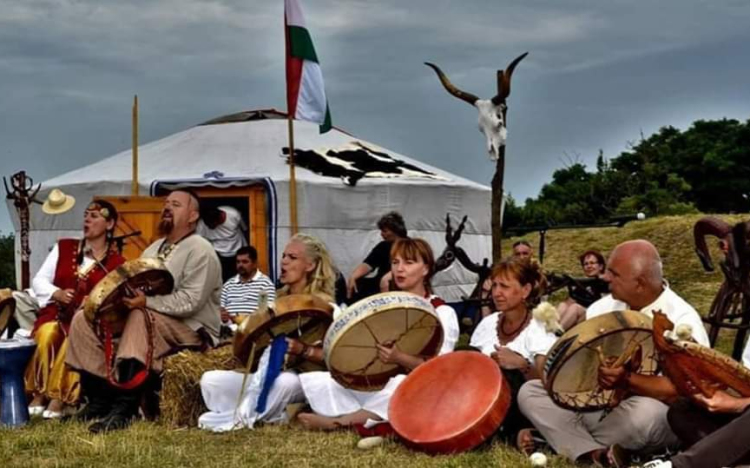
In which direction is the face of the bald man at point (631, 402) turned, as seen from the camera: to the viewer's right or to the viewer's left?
to the viewer's left

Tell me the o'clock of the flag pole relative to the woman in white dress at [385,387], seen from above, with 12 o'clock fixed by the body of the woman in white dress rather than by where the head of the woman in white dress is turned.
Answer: The flag pole is roughly at 4 o'clock from the woman in white dress.

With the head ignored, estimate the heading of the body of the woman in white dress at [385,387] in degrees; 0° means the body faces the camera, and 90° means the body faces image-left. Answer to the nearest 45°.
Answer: approximately 45°

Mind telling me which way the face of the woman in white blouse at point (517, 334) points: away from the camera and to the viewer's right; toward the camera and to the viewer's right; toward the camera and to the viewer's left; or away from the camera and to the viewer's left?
toward the camera and to the viewer's left

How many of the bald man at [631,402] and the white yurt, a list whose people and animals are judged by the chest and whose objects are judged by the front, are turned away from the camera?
0

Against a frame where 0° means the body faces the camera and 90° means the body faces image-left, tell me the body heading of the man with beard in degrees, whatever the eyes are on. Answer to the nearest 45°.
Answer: approximately 45°

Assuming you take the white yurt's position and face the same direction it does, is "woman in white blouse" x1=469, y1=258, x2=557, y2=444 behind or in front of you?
in front

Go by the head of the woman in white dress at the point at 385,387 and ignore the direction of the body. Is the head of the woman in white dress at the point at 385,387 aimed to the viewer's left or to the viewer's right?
to the viewer's left

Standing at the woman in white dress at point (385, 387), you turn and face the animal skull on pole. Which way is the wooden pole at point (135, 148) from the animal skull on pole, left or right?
left

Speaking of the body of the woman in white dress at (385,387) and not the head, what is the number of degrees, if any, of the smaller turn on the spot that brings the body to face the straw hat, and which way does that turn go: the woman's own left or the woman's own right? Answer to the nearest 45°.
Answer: approximately 90° to the woman's own right

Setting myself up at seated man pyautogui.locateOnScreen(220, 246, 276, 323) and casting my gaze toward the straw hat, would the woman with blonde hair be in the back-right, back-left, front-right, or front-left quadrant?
back-left
